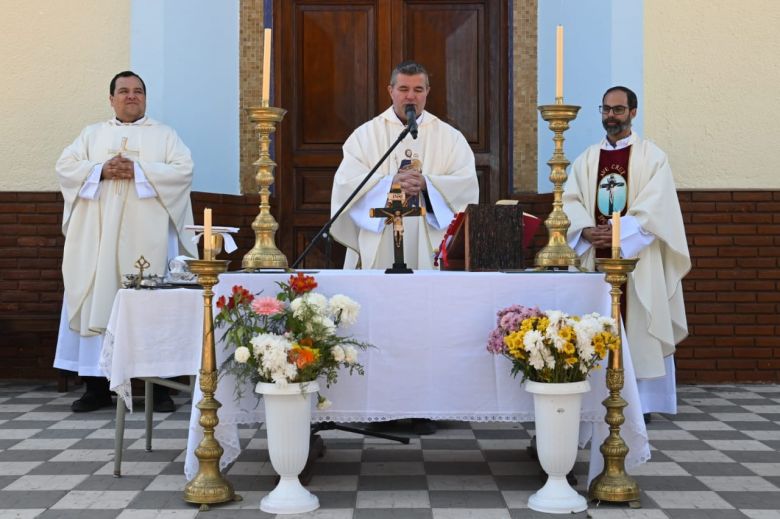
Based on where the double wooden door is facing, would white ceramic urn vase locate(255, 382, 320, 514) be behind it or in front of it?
in front

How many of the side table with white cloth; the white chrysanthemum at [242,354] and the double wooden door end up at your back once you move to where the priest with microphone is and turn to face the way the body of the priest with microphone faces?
1

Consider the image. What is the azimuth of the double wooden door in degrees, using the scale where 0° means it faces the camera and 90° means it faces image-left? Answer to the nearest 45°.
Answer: approximately 0°

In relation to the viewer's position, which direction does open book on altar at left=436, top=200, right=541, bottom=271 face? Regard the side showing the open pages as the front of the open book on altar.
facing away from the viewer and to the left of the viewer

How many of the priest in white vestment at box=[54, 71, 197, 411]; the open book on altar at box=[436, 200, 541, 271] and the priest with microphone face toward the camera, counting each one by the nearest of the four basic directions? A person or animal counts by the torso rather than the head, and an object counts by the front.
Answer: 2

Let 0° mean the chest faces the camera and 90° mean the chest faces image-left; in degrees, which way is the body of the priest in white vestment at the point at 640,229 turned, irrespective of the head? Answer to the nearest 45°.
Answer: approximately 45°
